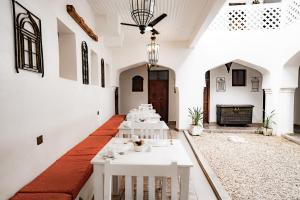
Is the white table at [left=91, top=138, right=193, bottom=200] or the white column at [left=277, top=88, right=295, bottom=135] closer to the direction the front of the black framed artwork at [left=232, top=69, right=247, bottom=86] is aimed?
the white table

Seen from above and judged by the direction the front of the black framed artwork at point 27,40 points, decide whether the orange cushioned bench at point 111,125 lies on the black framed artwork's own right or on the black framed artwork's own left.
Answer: on the black framed artwork's own left

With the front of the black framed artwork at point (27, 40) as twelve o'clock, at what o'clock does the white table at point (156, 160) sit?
The white table is roughly at 12 o'clock from the black framed artwork.

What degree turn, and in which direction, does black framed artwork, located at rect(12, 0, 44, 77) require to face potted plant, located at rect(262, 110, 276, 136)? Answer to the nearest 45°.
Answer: approximately 45° to its left

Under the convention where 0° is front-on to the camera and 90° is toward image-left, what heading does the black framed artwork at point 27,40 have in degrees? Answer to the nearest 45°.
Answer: approximately 315°

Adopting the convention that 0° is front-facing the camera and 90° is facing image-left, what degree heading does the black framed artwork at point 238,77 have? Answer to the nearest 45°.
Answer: approximately 0°

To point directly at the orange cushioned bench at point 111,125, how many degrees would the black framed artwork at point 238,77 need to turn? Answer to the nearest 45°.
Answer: approximately 45° to its right
